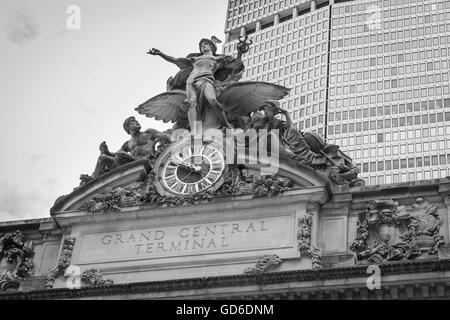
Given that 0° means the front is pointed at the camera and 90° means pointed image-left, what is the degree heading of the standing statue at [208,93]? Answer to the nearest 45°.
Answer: approximately 0°

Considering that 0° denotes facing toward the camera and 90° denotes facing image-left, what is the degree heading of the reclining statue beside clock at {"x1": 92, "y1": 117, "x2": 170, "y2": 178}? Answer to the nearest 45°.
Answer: approximately 45°

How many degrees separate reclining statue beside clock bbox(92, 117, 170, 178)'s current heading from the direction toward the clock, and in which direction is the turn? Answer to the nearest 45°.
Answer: approximately 90° to its left

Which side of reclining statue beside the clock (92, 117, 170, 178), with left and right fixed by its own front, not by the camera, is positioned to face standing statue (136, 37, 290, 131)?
left
